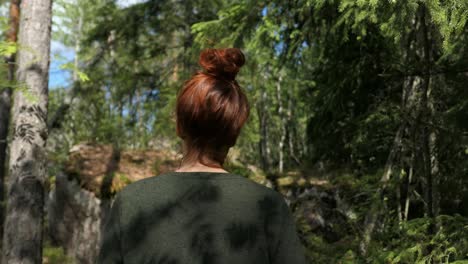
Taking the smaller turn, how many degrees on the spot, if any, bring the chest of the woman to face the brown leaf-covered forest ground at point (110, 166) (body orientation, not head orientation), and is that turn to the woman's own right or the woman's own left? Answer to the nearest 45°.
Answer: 0° — they already face it

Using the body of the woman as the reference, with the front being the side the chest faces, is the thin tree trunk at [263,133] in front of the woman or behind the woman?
in front

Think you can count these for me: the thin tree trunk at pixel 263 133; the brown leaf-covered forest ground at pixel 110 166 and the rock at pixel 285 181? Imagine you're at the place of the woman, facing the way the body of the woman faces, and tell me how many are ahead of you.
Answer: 3

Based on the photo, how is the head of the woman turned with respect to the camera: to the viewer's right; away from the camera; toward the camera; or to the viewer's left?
away from the camera

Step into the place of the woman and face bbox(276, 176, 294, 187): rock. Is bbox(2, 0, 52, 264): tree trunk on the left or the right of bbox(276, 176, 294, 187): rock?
left

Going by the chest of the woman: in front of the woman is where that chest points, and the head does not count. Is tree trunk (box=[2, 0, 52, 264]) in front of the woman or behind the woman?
in front

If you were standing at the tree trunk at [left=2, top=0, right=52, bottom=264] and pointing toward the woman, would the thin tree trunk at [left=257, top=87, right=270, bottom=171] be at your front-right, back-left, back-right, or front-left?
back-left

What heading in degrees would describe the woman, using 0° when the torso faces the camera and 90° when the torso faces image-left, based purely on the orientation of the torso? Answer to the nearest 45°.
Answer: approximately 180°
